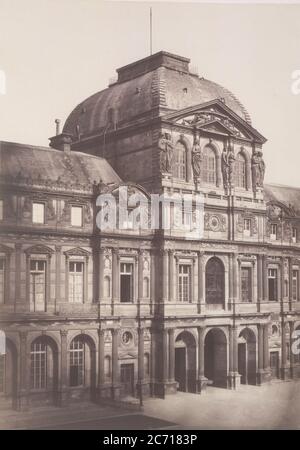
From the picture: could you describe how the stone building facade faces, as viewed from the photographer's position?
facing the viewer and to the right of the viewer
